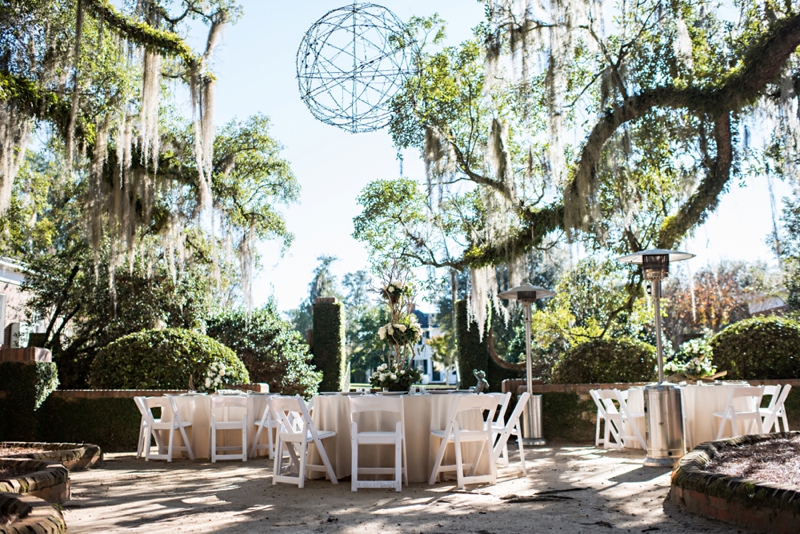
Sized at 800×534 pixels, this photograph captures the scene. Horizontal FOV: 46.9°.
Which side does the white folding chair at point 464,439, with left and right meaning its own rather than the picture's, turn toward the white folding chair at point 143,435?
front

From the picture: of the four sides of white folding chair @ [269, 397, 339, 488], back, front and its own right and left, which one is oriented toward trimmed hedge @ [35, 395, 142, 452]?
left

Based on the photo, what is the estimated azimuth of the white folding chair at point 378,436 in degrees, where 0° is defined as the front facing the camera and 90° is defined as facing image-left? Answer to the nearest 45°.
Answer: approximately 180°

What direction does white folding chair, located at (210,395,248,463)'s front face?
away from the camera

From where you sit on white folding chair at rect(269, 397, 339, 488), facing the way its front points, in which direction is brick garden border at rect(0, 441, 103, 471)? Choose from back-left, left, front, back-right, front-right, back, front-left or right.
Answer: left

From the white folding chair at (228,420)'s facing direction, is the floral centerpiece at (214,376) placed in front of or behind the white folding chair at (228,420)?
in front

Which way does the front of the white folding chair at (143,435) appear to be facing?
to the viewer's right

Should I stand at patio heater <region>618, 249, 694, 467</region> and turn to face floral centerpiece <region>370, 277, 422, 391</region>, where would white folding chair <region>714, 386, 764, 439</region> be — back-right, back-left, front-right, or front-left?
back-right

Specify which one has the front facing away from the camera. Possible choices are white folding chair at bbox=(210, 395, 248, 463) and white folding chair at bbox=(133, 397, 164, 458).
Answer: white folding chair at bbox=(210, 395, 248, 463)

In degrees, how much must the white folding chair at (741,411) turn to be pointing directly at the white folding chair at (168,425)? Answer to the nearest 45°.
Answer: approximately 45° to its left

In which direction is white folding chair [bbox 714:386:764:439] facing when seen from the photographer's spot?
facing away from the viewer and to the left of the viewer

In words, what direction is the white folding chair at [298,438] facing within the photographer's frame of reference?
facing away from the viewer and to the right of the viewer

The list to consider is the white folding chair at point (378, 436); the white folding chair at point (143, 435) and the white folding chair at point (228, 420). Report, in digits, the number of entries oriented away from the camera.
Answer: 2
